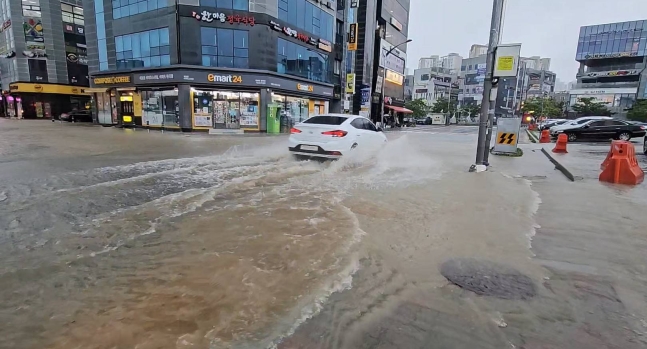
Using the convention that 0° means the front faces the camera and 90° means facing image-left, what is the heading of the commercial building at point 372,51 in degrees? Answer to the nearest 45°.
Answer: approximately 315°

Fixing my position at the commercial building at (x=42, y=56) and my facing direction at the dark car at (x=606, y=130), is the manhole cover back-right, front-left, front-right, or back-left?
front-right

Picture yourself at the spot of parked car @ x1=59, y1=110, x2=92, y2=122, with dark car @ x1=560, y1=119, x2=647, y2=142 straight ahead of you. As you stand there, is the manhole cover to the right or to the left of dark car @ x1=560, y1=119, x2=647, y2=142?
right

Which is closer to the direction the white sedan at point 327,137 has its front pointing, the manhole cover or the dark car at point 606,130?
the dark car

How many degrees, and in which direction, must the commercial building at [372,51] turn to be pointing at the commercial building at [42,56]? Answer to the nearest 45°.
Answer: approximately 135° to its right

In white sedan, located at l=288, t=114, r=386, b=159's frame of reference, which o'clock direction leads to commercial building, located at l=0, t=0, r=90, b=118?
The commercial building is roughly at 9 o'clock from the white sedan.

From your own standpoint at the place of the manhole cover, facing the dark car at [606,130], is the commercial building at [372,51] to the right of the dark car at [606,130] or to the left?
left

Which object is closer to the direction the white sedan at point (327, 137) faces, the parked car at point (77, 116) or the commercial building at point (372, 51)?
the commercial building

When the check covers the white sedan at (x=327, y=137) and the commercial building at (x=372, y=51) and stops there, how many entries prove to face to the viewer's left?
0

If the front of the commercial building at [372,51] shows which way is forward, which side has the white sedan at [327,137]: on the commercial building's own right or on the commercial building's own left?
on the commercial building's own right
